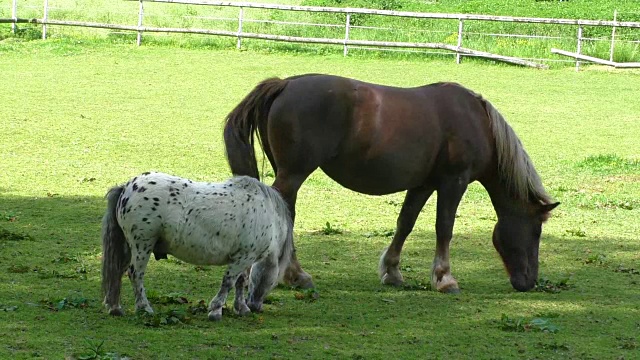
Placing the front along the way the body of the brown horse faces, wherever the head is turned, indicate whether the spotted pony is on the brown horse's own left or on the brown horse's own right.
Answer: on the brown horse's own right

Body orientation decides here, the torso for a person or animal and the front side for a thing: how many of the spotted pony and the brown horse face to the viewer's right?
2

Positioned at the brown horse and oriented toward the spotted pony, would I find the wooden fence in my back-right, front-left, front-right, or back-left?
back-right

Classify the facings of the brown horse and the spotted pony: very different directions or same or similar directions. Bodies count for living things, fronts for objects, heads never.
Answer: same or similar directions

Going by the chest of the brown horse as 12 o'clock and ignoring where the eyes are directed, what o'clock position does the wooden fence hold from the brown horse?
The wooden fence is roughly at 9 o'clock from the brown horse.

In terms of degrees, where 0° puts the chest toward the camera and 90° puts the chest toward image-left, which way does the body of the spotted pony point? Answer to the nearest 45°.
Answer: approximately 270°

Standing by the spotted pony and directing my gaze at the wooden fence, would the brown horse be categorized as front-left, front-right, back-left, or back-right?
front-right

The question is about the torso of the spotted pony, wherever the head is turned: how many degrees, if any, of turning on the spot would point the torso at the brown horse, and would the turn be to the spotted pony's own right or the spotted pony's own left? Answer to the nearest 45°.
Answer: approximately 45° to the spotted pony's own left

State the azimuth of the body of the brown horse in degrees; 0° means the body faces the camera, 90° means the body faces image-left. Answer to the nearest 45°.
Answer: approximately 270°

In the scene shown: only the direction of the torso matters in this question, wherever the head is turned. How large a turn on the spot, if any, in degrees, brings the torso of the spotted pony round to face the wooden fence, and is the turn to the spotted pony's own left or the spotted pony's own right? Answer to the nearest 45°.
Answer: approximately 90° to the spotted pony's own left
